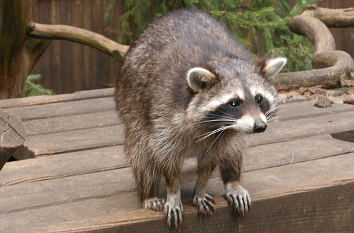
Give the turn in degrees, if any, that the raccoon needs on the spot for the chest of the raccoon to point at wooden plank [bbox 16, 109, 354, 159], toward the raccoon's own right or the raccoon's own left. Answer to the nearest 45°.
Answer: approximately 180°

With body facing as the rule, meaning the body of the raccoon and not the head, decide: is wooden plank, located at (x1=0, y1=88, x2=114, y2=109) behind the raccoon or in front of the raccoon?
behind

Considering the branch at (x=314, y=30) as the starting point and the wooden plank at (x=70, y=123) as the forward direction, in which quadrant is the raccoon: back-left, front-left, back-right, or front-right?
front-left

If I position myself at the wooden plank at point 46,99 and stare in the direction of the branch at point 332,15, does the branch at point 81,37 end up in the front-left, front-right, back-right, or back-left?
front-left

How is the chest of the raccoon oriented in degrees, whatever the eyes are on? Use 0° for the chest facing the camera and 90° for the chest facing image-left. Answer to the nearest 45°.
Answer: approximately 315°

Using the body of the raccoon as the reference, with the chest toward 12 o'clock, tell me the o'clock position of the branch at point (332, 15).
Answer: The branch is roughly at 8 o'clock from the raccoon.

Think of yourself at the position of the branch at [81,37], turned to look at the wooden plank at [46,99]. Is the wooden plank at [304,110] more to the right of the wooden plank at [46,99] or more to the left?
left

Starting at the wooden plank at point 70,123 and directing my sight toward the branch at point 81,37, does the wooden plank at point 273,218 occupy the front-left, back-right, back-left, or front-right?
back-right

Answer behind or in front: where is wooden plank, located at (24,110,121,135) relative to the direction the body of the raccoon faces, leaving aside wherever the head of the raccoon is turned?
behind

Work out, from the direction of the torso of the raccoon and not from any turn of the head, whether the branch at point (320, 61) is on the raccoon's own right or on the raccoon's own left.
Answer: on the raccoon's own left
